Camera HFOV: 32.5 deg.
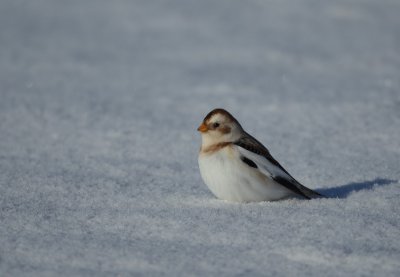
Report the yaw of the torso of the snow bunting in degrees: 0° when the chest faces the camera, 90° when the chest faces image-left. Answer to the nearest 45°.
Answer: approximately 90°
